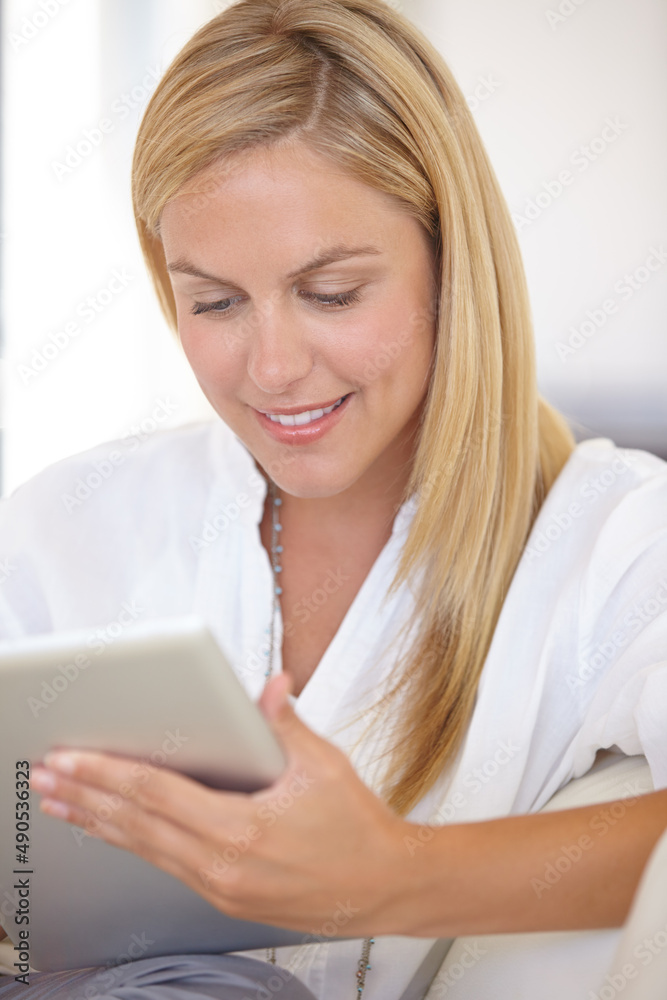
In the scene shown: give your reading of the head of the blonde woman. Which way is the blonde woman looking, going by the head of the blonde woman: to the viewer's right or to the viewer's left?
to the viewer's left

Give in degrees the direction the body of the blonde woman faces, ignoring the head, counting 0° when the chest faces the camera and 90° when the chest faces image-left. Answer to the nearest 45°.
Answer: approximately 45°
